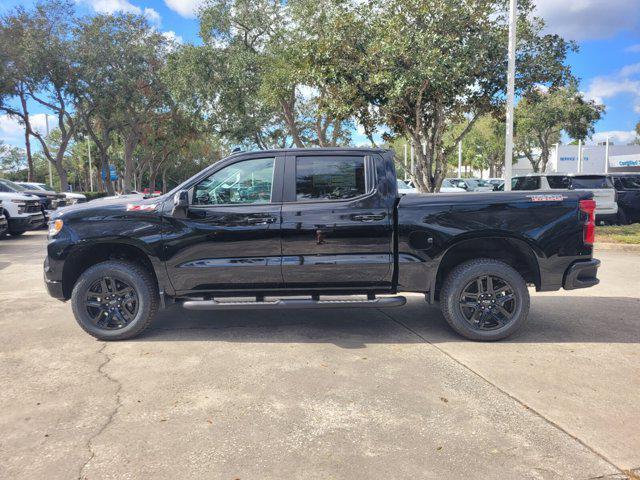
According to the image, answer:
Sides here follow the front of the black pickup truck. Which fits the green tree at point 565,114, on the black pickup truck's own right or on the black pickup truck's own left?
on the black pickup truck's own right

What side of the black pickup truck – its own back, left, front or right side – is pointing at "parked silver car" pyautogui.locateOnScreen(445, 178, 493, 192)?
right

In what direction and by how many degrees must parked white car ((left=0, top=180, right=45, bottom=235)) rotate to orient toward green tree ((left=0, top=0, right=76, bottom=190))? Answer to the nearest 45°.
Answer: approximately 135° to its left

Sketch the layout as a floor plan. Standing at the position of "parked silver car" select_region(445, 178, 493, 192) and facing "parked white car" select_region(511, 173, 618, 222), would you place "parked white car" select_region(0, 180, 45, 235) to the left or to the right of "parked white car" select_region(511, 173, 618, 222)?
right

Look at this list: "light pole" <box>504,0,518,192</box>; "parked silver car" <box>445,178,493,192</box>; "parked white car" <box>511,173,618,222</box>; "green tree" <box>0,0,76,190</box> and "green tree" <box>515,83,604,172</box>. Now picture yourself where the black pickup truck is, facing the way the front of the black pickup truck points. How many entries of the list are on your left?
0

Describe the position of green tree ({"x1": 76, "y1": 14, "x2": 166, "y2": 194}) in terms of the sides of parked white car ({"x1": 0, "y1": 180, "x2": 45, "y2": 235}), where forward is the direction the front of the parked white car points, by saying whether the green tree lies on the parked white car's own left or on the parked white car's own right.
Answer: on the parked white car's own left

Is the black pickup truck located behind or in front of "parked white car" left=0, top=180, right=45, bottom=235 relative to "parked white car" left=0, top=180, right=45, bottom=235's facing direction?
in front

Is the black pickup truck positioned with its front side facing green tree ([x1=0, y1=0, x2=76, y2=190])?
no

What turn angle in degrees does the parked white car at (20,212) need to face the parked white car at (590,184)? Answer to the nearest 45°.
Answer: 0° — it already faces it

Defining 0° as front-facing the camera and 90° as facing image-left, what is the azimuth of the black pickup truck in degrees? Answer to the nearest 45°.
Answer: approximately 90°

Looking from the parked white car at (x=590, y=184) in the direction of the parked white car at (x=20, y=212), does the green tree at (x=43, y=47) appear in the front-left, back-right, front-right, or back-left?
front-right

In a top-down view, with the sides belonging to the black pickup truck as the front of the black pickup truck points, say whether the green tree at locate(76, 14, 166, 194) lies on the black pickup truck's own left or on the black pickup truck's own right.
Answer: on the black pickup truck's own right

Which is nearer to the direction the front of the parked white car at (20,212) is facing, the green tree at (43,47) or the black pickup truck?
the black pickup truck

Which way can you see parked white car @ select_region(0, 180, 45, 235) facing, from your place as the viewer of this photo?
facing the viewer and to the right of the viewer

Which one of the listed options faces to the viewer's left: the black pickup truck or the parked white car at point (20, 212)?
the black pickup truck

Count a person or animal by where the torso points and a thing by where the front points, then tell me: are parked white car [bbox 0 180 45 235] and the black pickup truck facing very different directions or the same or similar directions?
very different directions

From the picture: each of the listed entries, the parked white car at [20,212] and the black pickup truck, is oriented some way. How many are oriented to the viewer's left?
1
